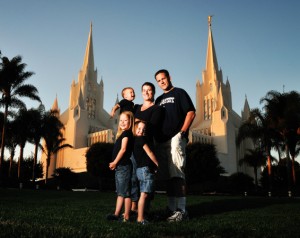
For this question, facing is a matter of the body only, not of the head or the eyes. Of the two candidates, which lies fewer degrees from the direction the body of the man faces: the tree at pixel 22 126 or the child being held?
the child being held

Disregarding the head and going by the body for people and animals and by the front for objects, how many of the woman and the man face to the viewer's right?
0

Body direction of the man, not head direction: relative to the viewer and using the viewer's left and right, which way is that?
facing the viewer and to the left of the viewer

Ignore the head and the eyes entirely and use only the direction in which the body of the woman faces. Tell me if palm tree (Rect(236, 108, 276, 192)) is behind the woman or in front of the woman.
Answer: behind

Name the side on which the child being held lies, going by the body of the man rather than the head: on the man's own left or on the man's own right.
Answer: on the man's own right
